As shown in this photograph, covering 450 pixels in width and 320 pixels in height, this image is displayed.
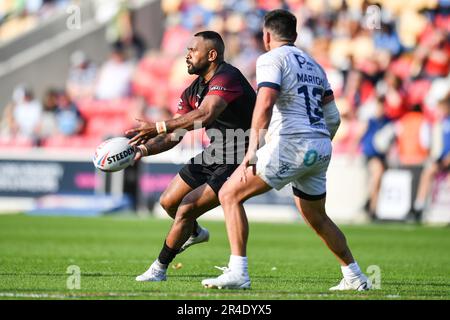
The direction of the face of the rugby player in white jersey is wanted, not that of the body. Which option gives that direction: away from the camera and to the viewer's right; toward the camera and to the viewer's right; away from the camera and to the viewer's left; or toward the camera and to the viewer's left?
away from the camera and to the viewer's left

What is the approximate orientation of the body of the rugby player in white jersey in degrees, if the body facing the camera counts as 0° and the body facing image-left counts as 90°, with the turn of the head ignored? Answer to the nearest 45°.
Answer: approximately 135°

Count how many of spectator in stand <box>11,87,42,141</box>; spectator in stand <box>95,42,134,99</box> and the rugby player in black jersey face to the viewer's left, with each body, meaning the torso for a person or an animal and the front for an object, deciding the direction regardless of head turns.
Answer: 1

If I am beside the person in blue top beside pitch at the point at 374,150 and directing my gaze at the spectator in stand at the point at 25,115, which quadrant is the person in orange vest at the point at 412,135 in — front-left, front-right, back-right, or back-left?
back-right

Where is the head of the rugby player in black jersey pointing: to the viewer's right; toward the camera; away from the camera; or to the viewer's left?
to the viewer's left

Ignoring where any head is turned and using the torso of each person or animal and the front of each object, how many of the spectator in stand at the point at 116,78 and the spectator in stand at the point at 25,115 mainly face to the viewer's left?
0

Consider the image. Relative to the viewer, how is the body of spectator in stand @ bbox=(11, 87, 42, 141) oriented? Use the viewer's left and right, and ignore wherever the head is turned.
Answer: facing the viewer

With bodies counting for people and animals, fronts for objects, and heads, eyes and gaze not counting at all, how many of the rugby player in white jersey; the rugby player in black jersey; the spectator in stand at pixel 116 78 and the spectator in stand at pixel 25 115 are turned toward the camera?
2

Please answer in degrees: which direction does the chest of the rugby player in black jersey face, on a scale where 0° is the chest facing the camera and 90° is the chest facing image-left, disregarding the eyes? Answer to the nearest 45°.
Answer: approximately 90°

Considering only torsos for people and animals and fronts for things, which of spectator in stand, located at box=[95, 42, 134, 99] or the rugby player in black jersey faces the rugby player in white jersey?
the spectator in stand

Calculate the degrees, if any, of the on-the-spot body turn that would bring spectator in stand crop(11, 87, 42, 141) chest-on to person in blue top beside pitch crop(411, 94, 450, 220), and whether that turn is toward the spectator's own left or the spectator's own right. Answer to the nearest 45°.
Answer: approximately 45° to the spectator's own left

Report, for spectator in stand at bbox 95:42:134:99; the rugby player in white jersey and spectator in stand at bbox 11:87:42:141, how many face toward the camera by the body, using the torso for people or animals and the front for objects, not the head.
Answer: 2

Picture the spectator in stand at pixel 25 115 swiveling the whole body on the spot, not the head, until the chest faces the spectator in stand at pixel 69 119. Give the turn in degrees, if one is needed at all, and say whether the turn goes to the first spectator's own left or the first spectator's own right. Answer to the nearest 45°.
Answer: approximately 45° to the first spectator's own left

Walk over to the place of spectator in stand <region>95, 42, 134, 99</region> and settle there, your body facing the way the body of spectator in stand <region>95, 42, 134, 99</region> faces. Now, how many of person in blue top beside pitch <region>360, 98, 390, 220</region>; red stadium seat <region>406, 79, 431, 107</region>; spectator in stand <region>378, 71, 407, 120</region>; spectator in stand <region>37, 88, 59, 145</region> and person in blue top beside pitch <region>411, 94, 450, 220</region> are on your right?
1

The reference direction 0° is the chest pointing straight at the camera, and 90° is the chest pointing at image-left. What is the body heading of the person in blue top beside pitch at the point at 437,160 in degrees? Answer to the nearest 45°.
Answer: approximately 45°
